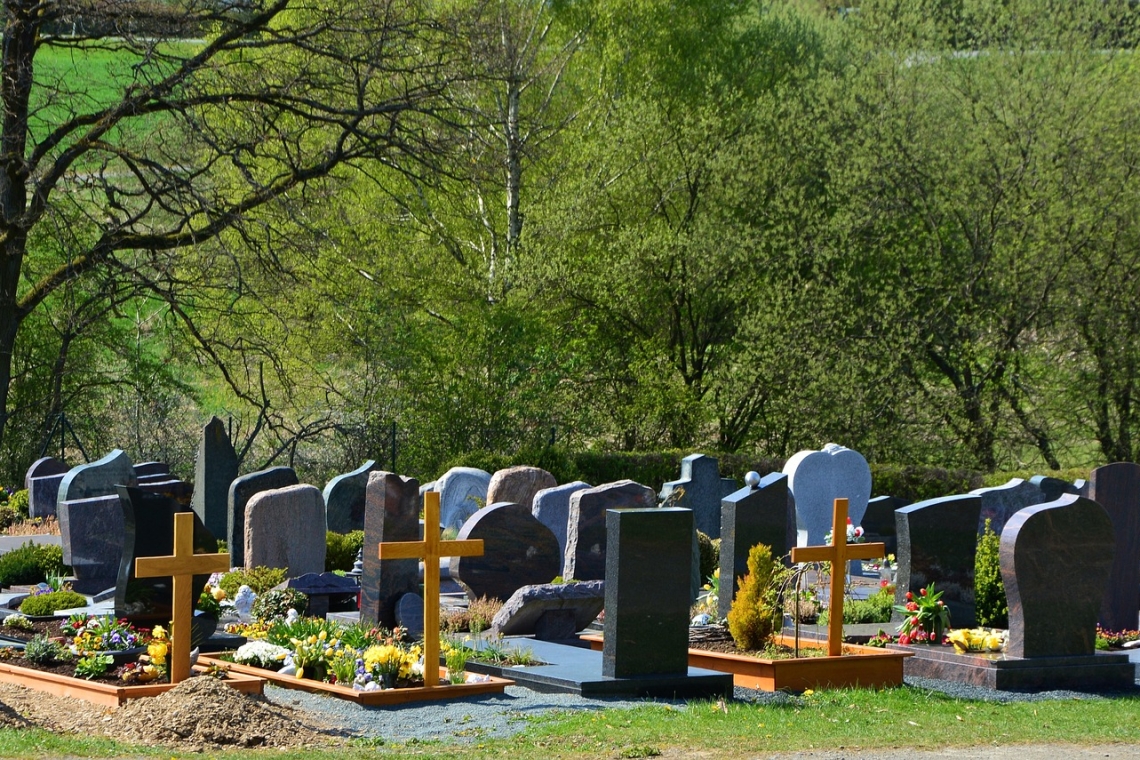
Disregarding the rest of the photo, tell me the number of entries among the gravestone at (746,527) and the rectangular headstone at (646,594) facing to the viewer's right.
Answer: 0

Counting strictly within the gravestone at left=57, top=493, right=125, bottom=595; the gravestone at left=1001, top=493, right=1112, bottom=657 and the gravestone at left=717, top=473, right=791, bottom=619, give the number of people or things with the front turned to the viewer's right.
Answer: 0

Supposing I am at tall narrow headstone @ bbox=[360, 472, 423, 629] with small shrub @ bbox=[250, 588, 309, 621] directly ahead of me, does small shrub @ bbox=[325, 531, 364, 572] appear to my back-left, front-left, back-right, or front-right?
front-right
